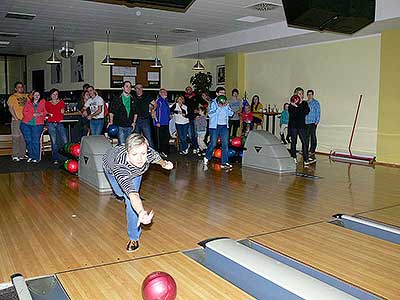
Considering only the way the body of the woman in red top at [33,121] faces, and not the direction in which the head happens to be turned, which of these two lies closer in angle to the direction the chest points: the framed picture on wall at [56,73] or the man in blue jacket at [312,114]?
the man in blue jacket

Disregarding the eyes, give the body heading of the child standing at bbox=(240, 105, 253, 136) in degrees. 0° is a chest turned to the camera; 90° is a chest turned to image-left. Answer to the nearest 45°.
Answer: approximately 0°

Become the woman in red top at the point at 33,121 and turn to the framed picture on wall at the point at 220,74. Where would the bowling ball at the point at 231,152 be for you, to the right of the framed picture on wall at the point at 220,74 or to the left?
right

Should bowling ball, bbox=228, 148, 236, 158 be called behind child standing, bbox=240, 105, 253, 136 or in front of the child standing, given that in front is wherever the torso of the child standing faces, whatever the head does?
in front

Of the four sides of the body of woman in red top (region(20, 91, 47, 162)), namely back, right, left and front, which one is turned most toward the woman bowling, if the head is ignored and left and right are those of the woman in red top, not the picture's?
front

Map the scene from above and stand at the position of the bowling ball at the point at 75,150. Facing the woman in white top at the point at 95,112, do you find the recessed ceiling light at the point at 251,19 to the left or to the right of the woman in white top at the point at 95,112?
right

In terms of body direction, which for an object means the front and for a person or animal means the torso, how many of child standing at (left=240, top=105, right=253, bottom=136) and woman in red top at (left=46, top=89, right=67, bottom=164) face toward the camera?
2

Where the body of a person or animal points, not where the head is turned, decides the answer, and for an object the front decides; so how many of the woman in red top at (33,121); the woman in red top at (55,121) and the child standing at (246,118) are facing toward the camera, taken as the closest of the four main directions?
3

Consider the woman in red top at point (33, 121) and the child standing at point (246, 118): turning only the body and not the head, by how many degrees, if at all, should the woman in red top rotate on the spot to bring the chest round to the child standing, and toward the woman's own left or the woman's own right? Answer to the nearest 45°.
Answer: approximately 90° to the woman's own left
